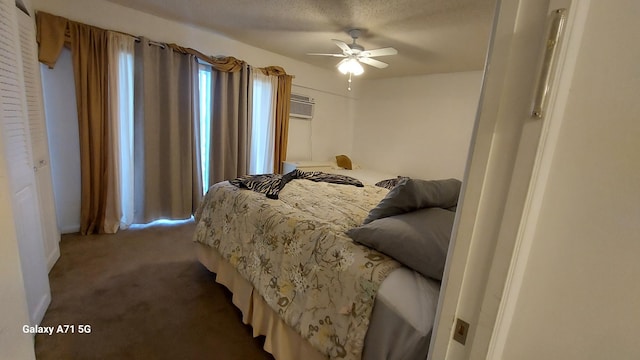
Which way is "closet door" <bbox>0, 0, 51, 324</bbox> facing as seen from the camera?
to the viewer's right

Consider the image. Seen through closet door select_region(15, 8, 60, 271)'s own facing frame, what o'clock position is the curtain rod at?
The curtain rod is roughly at 11 o'clock from the closet door.

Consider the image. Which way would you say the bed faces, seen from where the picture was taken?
facing away from the viewer and to the left of the viewer

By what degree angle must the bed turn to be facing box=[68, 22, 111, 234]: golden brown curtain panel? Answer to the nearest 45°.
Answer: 0° — it already faces it

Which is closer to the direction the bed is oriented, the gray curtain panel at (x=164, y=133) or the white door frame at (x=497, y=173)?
the gray curtain panel

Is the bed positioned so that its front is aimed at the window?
yes

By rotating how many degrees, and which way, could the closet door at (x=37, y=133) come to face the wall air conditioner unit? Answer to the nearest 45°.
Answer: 0° — it already faces it

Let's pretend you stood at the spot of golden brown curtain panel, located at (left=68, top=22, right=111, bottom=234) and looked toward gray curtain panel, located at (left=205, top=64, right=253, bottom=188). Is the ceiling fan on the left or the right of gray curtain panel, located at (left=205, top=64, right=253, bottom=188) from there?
right
